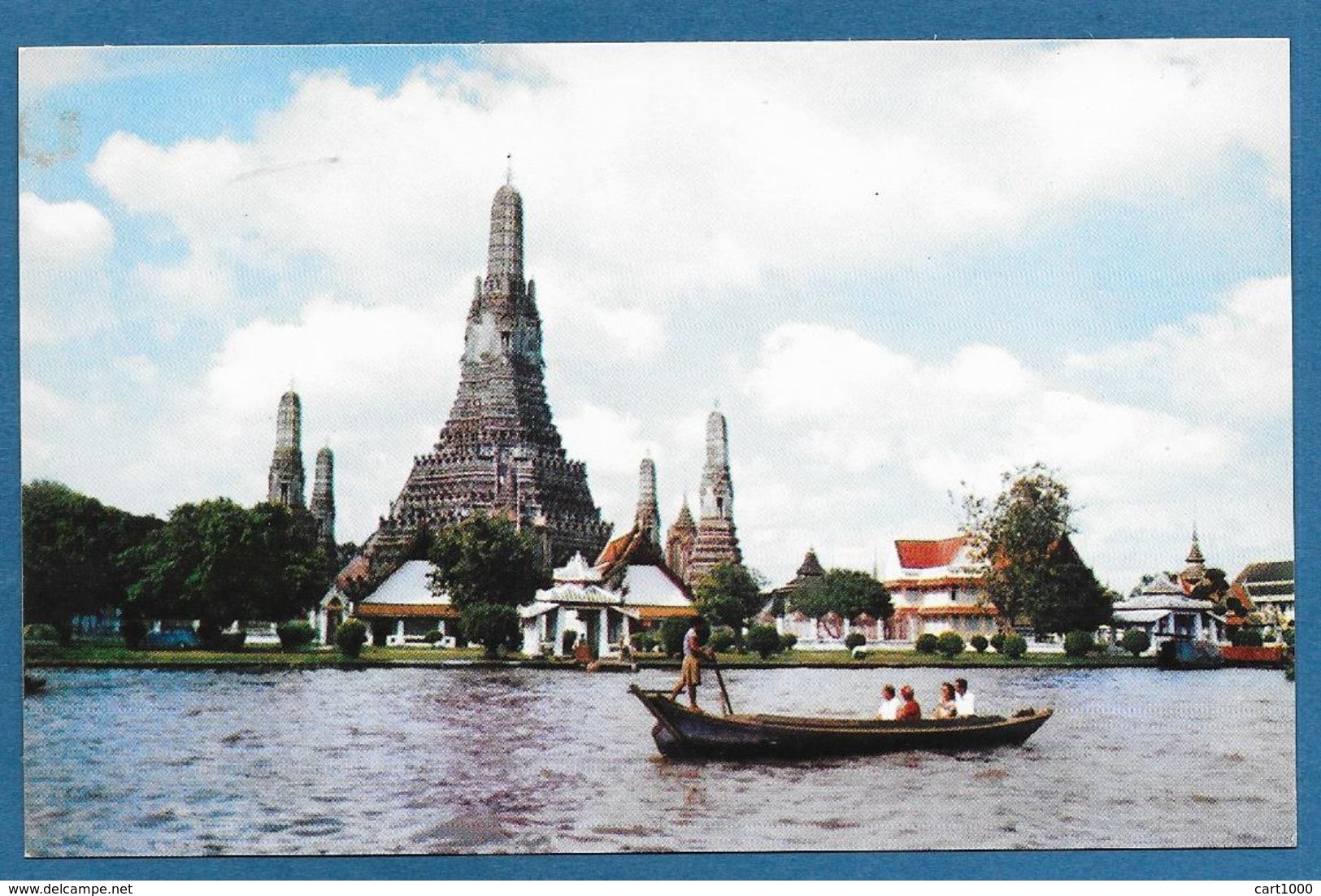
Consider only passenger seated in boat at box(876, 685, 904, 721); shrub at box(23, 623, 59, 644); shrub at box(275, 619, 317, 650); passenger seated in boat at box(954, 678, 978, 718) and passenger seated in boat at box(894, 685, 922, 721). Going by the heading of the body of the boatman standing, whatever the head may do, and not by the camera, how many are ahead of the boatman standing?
3

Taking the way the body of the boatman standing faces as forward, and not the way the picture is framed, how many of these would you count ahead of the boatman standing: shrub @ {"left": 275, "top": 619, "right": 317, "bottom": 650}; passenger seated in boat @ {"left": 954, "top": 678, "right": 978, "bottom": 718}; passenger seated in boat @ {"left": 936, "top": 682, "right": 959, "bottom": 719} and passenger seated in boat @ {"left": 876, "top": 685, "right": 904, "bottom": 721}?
3

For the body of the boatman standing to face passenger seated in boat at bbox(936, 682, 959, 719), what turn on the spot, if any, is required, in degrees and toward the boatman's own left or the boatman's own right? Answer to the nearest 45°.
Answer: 0° — they already face them

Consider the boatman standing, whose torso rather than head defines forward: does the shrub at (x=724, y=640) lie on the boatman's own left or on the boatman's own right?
on the boatman's own left

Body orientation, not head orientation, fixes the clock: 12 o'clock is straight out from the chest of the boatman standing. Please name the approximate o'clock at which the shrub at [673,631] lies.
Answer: The shrub is roughly at 9 o'clock from the boatman standing.

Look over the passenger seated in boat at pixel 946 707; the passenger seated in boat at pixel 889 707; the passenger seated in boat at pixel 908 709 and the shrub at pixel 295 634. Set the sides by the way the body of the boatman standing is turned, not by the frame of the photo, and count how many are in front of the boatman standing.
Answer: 3

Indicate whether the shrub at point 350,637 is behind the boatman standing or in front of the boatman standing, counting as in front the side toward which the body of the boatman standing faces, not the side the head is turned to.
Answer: behind

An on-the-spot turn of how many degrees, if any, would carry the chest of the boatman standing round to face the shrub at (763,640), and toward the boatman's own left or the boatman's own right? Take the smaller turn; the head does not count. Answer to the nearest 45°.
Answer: approximately 90° to the boatman's own left

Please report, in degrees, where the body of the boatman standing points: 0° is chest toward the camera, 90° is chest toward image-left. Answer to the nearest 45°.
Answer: approximately 270°

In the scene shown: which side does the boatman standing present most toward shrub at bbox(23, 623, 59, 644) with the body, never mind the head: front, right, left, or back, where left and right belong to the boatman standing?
left
